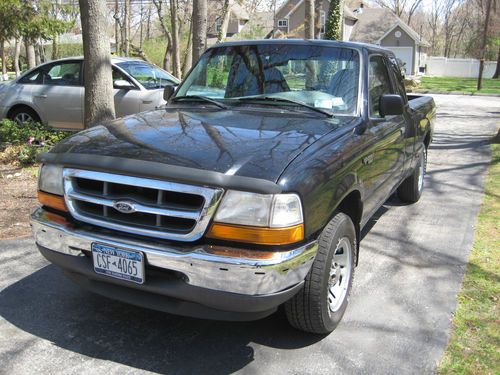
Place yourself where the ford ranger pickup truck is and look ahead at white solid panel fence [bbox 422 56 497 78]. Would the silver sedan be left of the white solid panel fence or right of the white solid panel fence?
left

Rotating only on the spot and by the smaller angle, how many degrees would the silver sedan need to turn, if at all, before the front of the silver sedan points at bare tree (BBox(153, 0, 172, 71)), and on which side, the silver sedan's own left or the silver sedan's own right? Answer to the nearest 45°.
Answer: approximately 135° to the silver sedan's own left

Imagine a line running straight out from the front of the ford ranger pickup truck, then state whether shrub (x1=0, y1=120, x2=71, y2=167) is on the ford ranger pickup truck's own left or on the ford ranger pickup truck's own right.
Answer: on the ford ranger pickup truck's own right

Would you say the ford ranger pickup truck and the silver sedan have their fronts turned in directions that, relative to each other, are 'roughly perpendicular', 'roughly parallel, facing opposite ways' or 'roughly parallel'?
roughly perpendicular

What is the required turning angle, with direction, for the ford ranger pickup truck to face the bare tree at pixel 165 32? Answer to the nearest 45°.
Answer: approximately 135° to its right

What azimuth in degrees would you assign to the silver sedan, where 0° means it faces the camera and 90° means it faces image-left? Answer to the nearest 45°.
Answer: approximately 315°

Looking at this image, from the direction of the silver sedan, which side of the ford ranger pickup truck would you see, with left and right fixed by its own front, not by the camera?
right

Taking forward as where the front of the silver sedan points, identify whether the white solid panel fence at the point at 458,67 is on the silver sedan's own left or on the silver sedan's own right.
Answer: on the silver sedan's own left

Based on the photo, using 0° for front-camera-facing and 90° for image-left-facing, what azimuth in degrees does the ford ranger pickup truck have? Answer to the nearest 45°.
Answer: approximately 45°
